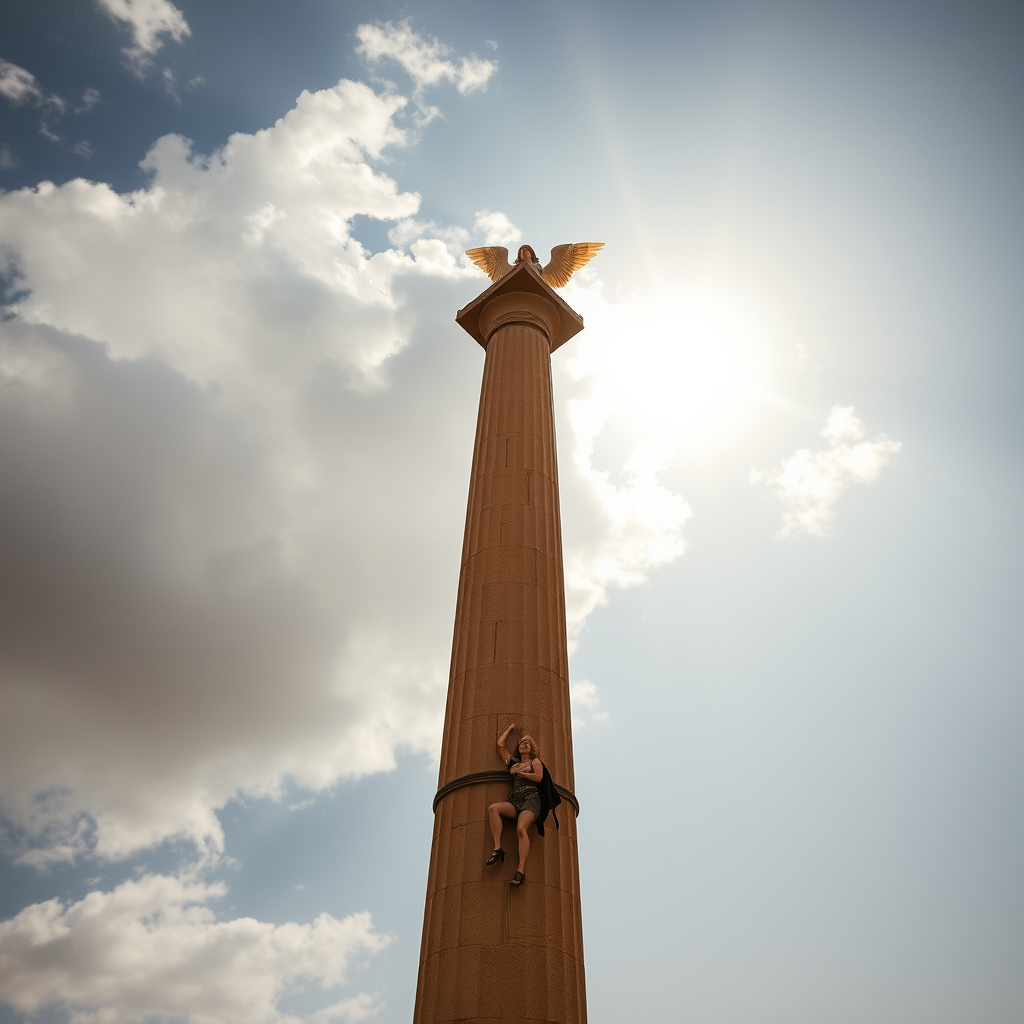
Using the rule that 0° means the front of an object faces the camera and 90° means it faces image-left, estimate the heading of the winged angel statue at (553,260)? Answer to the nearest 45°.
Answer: approximately 0°
